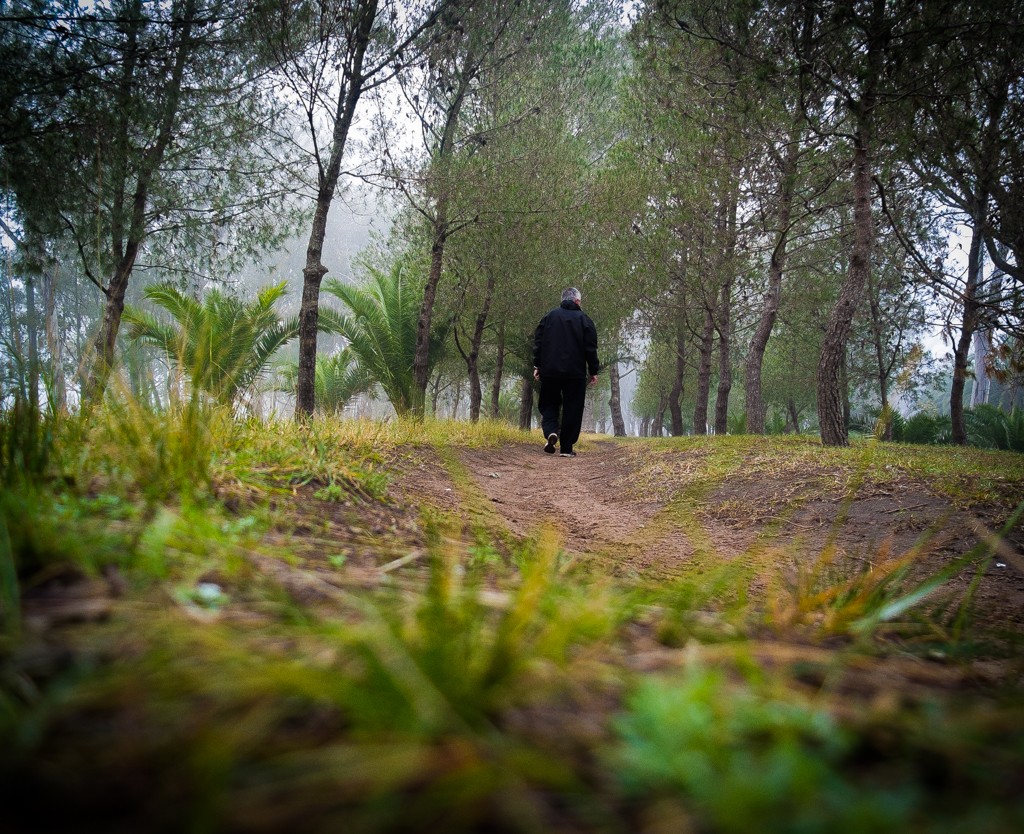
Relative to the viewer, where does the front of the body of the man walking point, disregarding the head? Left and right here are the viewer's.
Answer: facing away from the viewer

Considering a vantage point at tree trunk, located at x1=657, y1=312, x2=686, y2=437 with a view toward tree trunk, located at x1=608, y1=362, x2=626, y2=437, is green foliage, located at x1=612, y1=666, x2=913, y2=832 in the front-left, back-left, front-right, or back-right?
back-left

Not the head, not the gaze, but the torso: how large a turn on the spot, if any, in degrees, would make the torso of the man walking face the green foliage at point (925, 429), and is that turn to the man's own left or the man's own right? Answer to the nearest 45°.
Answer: approximately 45° to the man's own right

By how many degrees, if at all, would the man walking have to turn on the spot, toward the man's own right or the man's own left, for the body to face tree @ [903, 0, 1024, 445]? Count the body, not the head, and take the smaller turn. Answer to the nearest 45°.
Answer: approximately 90° to the man's own right

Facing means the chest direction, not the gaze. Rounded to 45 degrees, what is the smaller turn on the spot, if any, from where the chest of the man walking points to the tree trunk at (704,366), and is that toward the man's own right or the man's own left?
approximately 45° to the man's own right

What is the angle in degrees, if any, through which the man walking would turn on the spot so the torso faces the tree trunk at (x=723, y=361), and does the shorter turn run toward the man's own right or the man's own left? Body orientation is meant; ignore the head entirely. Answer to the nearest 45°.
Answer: approximately 45° to the man's own right

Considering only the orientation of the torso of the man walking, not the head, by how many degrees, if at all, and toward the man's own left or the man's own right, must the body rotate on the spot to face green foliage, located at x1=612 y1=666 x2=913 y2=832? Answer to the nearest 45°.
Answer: approximately 180°
